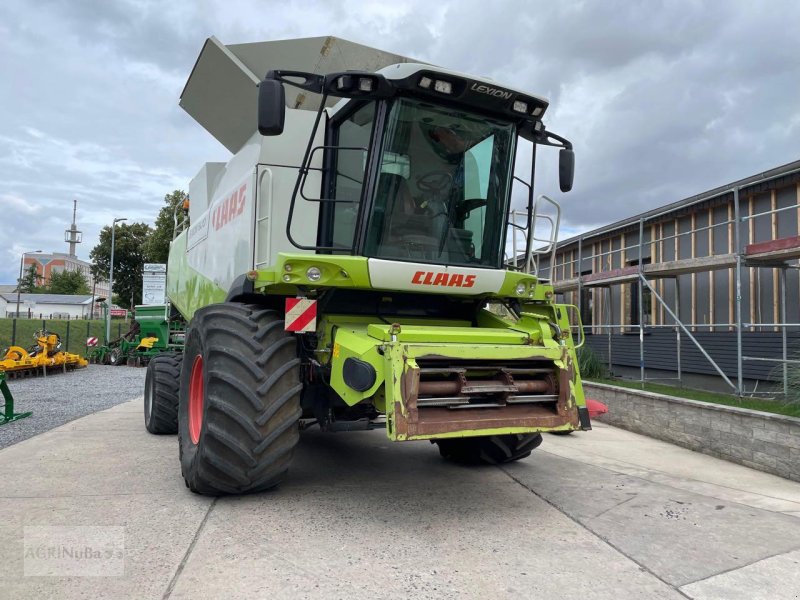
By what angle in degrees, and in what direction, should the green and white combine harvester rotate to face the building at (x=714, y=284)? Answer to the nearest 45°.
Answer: approximately 90° to its left

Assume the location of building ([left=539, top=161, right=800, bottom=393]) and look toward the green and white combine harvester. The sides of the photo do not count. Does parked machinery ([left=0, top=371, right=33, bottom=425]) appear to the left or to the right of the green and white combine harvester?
right

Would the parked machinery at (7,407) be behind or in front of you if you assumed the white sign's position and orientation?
in front

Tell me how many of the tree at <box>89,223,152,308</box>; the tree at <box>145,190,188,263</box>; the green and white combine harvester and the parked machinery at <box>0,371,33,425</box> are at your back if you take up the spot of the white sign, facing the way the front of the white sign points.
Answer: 2

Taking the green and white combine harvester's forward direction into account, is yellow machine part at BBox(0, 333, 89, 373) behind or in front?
behind

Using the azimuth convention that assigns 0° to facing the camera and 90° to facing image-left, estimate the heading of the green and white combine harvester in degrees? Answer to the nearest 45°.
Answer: approximately 315°

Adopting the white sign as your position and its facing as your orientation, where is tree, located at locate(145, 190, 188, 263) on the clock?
The tree is roughly at 6 o'clock from the white sign.

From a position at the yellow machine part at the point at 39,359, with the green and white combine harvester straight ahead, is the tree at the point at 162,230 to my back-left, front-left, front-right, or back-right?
back-left

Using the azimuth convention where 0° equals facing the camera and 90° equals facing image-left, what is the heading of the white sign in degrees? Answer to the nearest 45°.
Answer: approximately 0°
